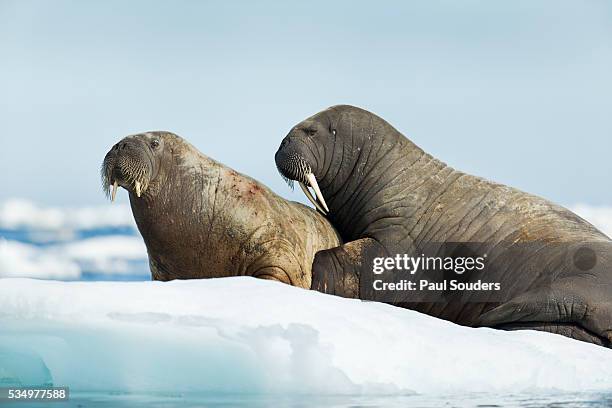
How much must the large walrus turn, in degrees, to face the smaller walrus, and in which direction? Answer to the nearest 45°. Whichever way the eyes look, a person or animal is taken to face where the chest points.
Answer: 0° — it already faces it

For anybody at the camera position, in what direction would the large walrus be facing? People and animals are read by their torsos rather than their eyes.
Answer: facing to the left of the viewer
